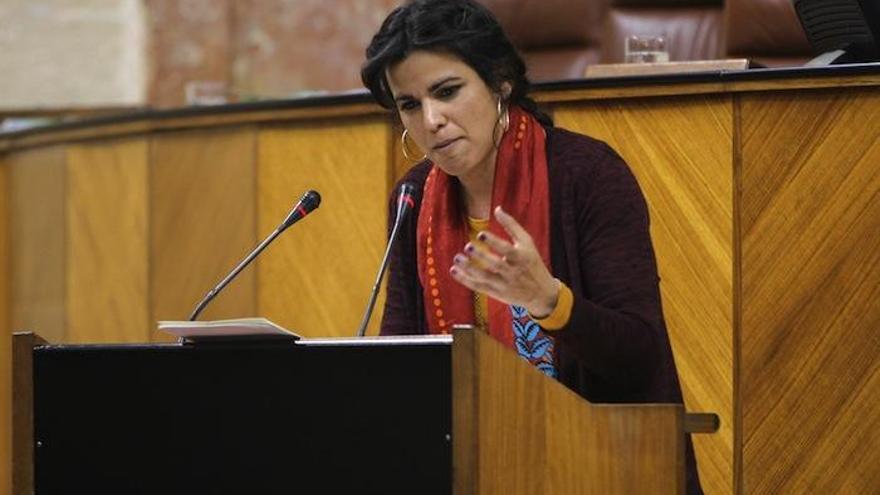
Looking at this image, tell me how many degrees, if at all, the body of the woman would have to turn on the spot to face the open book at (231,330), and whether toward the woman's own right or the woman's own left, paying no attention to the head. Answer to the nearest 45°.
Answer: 0° — they already face it

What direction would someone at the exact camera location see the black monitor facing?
facing away from the viewer

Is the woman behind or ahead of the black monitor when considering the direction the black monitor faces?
behind

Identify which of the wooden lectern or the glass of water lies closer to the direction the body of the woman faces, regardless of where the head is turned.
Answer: the wooden lectern

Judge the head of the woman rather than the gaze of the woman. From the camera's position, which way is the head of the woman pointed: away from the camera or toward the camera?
toward the camera

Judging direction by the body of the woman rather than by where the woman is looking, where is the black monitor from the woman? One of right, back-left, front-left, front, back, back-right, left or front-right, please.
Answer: back

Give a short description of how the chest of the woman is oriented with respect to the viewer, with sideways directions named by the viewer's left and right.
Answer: facing the viewer and to the left of the viewer
